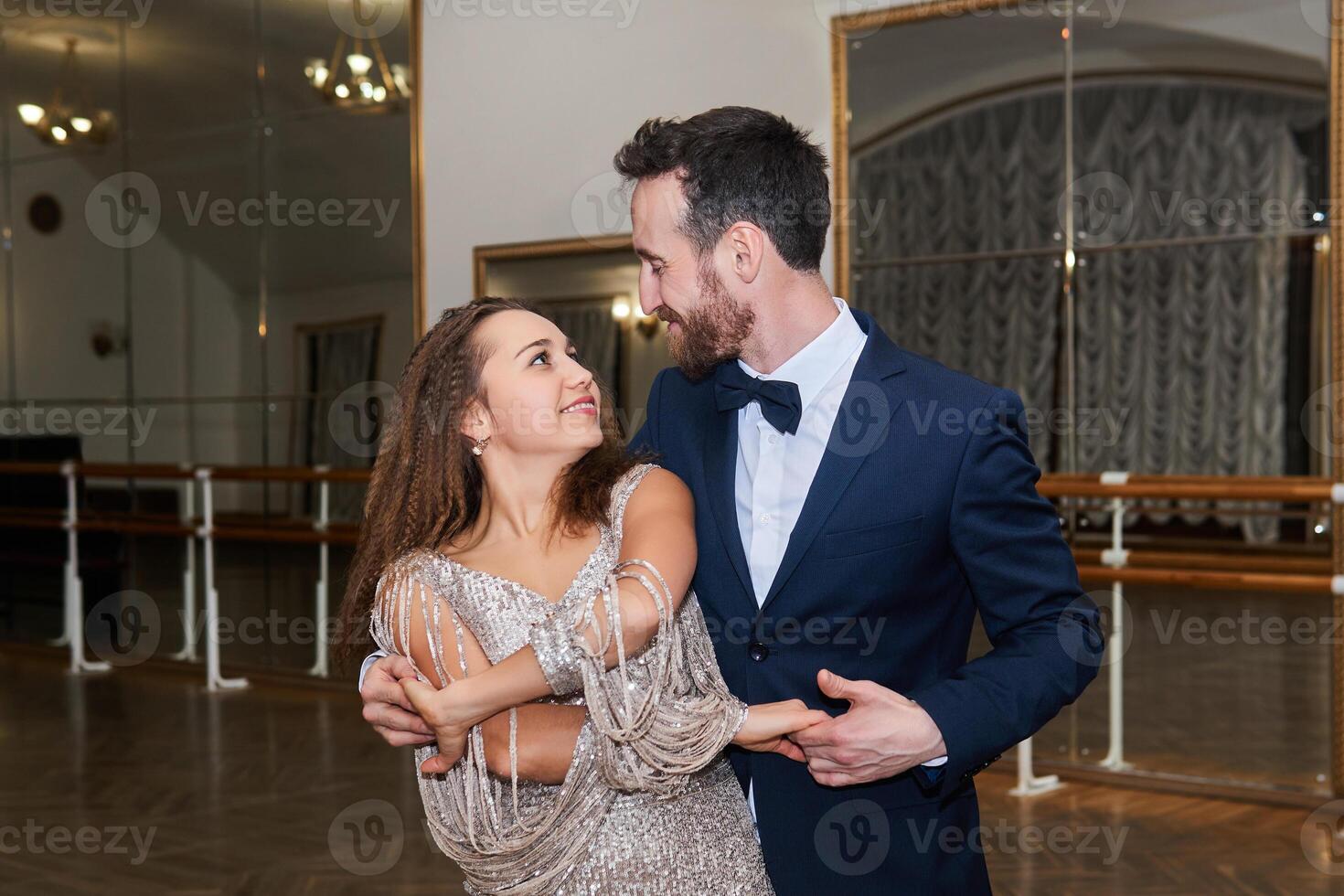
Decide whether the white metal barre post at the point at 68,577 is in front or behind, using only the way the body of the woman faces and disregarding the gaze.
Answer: behind

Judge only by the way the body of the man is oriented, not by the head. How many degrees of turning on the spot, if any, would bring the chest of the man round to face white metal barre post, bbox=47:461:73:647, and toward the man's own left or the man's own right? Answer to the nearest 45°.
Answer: approximately 90° to the man's own right

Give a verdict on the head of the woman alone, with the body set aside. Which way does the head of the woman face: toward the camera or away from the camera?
toward the camera

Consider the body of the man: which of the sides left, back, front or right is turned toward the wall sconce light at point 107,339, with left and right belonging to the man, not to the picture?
right

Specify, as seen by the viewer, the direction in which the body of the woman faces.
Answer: toward the camera

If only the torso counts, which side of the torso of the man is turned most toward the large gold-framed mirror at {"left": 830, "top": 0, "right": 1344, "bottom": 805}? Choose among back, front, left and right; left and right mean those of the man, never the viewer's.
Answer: back

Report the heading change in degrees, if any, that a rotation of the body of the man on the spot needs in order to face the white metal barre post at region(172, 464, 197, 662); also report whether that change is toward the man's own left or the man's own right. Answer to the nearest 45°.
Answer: approximately 90° to the man's own right

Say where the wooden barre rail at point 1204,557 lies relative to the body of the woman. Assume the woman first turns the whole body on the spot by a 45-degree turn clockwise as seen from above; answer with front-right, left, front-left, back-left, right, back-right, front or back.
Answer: back

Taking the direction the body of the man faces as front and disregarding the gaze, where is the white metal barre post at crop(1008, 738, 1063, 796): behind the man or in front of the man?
behind

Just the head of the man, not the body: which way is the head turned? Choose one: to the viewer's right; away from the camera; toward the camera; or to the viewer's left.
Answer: to the viewer's left

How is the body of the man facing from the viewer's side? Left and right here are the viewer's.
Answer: facing the viewer and to the left of the viewer

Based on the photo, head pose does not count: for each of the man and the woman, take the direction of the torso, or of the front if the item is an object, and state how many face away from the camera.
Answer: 0
